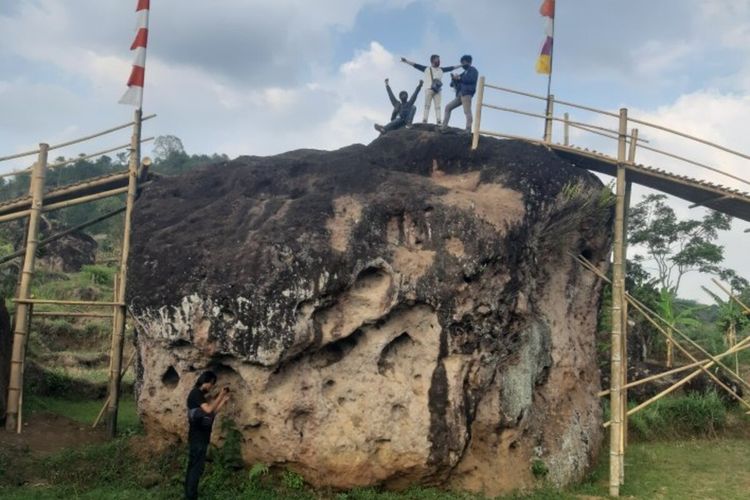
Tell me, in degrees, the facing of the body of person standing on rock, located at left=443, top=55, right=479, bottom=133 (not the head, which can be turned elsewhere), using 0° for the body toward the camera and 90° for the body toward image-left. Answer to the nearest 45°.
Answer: approximately 45°

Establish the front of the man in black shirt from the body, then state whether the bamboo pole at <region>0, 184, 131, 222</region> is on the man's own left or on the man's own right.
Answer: on the man's own left

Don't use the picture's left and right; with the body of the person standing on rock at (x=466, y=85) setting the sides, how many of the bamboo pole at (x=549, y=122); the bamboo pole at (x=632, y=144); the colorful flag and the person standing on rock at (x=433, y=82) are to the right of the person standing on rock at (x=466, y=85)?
1

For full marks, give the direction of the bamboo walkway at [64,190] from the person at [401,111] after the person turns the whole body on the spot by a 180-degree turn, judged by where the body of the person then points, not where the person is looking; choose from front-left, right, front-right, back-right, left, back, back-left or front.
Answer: back-left

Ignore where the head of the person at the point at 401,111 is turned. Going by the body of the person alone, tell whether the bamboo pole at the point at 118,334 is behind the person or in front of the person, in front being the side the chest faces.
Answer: in front

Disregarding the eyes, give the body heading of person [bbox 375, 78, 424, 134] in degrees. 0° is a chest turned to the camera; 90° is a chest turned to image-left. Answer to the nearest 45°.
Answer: approximately 45°

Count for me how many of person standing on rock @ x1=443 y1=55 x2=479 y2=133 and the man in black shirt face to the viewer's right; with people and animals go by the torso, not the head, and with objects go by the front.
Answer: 1

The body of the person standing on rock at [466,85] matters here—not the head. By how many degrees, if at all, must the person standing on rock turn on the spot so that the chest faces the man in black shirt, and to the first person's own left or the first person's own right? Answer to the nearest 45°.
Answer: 0° — they already face them

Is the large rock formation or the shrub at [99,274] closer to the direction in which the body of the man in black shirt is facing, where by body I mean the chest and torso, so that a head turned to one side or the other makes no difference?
the large rock formation

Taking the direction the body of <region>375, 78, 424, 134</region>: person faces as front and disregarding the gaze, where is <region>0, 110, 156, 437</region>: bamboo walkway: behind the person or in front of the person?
in front

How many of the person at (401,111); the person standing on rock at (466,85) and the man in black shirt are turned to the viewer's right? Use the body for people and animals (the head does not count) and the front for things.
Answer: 1

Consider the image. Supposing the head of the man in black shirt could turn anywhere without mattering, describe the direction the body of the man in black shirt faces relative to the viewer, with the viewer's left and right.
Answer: facing to the right of the viewer

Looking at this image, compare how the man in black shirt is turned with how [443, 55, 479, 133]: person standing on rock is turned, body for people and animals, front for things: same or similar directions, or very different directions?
very different directions
